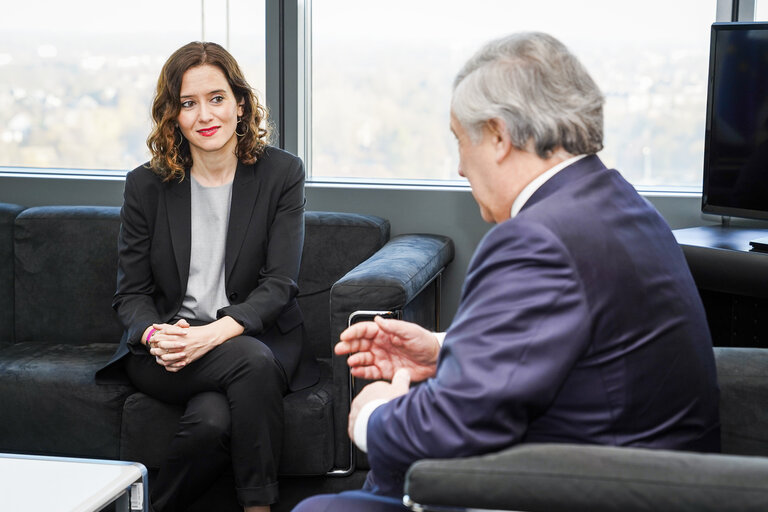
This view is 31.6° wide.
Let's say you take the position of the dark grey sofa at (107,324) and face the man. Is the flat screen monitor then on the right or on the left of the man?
left

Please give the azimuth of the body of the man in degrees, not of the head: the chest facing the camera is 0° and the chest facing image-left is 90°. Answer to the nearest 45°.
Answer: approximately 135°

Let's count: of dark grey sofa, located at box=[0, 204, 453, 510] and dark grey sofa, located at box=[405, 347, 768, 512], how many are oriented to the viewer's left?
1

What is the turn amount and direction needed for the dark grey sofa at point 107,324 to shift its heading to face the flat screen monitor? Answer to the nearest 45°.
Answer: approximately 90° to its left

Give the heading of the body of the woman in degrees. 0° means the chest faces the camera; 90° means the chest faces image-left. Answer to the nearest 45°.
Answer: approximately 0°

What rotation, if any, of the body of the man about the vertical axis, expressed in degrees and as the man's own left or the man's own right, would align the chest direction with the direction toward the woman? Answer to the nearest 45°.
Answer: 0° — they already face them

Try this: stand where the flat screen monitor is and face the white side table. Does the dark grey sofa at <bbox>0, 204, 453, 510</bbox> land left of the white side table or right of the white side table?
right

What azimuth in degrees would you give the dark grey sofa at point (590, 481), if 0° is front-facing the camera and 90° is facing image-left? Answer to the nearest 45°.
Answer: approximately 90°

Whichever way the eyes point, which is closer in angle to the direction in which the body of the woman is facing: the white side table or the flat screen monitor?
the white side table
